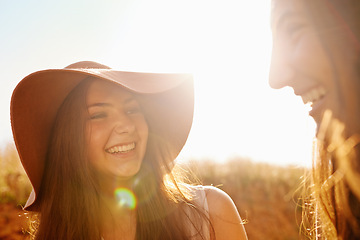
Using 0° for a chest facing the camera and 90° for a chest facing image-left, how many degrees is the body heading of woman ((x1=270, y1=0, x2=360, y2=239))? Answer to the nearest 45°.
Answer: approximately 90°

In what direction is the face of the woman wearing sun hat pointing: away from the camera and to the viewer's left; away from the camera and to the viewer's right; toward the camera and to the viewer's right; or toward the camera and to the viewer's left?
toward the camera and to the viewer's right

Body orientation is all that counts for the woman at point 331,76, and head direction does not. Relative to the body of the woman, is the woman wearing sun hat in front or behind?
in front

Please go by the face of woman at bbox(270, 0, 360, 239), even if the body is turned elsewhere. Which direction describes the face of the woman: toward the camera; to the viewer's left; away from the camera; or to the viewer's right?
to the viewer's left
